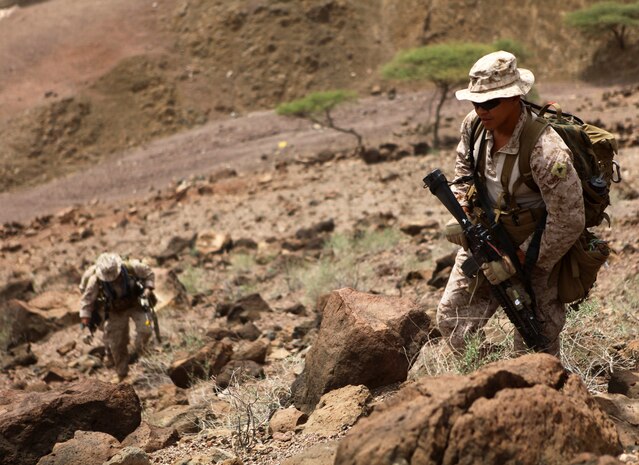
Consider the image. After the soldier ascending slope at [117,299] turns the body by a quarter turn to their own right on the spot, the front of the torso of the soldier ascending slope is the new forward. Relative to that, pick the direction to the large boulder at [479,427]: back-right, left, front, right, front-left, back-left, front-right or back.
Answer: left

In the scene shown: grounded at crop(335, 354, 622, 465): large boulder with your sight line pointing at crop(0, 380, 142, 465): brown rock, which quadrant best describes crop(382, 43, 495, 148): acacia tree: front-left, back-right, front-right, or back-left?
front-right

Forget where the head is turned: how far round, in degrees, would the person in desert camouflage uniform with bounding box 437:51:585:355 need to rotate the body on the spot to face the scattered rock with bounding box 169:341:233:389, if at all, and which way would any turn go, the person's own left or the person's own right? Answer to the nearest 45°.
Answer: approximately 90° to the person's own right

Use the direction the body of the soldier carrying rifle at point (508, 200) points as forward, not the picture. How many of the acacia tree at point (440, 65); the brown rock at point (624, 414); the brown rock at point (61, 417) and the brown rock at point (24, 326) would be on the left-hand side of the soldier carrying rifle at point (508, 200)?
1

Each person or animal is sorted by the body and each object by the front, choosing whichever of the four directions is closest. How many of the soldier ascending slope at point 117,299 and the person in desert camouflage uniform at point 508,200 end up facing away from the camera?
0

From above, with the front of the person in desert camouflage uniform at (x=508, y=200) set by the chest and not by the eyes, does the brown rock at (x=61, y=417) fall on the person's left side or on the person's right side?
on the person's right side

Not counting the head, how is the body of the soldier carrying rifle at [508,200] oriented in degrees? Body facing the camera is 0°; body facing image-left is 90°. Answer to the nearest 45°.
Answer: approximately 45°

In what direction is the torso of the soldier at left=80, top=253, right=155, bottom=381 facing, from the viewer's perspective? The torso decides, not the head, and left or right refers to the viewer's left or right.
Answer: facing the viewer

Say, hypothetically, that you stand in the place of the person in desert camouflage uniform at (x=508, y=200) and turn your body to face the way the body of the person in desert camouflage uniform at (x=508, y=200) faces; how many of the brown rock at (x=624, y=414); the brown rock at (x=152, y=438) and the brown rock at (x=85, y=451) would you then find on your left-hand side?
1

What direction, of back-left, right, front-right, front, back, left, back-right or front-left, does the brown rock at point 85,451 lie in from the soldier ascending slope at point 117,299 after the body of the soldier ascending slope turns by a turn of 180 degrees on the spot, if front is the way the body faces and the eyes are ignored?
back

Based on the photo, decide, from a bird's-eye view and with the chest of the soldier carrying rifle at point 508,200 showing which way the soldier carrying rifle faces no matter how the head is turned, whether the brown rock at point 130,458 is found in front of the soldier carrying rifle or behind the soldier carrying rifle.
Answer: in front

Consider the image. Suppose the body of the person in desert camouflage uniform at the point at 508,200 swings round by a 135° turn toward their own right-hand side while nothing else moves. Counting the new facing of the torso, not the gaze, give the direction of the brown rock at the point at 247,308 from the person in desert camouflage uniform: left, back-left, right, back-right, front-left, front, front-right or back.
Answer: front-left

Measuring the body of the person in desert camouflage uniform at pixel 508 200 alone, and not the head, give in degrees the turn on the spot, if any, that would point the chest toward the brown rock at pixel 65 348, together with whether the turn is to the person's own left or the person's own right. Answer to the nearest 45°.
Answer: approximately 90° to the person's own right

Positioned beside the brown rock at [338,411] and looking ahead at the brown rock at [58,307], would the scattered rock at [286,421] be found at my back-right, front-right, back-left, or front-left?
front-left
